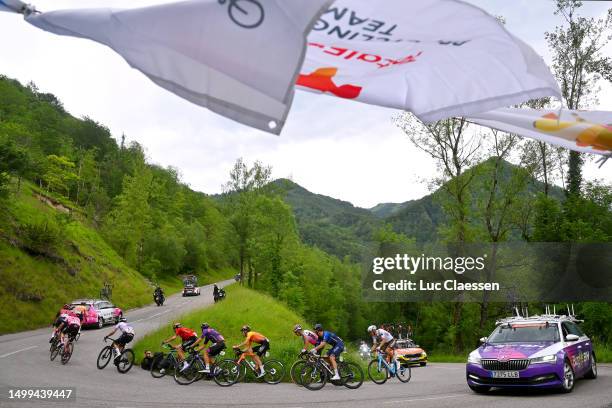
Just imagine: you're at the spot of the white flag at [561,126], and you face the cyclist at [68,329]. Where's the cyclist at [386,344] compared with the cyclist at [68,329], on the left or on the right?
right

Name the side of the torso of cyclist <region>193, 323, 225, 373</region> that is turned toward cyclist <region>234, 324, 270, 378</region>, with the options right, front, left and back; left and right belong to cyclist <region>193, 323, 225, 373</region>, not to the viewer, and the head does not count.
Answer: back

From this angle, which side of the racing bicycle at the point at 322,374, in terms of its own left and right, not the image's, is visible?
left

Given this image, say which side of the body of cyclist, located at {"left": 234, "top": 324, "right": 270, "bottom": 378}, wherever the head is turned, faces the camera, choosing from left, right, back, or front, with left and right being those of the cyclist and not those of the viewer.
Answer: left

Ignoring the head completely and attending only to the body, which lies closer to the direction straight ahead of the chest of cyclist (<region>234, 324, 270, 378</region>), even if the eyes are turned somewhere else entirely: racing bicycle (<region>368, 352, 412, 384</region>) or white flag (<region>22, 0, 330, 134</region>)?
the white flag

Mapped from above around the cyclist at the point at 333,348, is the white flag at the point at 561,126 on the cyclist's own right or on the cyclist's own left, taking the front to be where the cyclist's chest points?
on the cyclist's own left

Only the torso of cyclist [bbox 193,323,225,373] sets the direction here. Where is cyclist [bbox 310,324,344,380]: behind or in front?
behind

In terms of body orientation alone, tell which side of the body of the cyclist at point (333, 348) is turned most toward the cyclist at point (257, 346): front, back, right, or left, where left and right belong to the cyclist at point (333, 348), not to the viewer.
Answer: front

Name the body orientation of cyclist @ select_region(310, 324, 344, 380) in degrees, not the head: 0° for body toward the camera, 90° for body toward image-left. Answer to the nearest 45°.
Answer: approximately 90°

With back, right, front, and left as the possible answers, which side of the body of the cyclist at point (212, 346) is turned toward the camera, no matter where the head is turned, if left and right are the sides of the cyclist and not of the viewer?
left

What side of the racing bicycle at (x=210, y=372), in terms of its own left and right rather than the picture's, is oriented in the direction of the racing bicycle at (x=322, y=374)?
back

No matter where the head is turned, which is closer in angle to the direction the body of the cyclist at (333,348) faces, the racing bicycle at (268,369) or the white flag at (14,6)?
the racing bicycle
